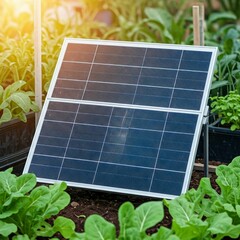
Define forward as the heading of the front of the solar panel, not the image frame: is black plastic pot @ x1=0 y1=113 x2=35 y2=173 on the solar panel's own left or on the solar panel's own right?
on the solar panel's own right

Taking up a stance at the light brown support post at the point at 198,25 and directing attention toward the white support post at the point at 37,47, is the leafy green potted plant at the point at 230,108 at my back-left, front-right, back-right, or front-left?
back-left

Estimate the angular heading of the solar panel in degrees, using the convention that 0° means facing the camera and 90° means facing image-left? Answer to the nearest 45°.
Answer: approximately 45°

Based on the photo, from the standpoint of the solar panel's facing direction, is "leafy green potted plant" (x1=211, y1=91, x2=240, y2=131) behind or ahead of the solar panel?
behind

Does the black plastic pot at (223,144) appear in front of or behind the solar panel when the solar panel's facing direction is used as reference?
behind
